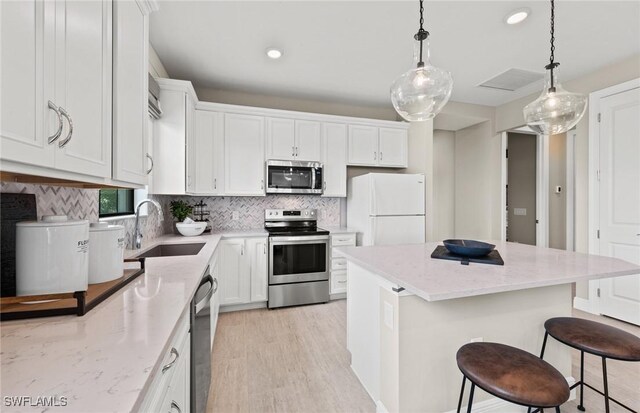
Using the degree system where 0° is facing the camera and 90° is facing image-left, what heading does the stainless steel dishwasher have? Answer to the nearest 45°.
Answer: approximately 270°

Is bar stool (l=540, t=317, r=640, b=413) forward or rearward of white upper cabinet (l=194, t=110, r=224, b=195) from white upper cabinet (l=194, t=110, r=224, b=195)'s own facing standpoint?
forward

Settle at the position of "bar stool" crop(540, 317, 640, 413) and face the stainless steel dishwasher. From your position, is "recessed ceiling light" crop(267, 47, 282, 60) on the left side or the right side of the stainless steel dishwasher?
right

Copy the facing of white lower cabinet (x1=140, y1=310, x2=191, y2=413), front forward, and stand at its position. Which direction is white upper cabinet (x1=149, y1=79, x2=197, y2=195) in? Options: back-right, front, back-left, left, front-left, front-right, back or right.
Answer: left

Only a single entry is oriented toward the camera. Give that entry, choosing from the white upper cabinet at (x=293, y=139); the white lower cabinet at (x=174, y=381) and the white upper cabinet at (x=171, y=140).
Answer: the white upper cabinet at (x=293, y=139)

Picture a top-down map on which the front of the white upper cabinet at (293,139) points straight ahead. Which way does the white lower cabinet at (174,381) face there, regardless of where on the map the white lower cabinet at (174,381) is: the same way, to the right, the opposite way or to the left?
to the left

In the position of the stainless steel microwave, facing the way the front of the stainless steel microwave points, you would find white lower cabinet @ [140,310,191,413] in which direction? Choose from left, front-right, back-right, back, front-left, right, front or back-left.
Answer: front

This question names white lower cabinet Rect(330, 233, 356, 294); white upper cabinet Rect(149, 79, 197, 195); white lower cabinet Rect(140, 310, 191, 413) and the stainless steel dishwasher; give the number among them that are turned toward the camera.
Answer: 1

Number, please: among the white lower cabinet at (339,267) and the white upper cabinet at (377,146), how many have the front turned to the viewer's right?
0

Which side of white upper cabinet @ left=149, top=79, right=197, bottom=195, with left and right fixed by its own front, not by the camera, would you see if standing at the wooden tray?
right

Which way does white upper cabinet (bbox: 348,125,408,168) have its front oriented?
toward the camera

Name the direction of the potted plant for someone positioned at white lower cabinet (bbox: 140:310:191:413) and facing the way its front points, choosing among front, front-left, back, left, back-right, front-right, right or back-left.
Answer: left

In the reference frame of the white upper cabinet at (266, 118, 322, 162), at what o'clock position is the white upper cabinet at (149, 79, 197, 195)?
the white upper cabinet at (149, 79, 197, 195) is roughly at 2 o'clock from the white upper cabinet at (266, 118, 322, 162).

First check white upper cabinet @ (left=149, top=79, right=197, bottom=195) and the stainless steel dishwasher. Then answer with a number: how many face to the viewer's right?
2

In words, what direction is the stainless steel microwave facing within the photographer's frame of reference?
facing the viewer

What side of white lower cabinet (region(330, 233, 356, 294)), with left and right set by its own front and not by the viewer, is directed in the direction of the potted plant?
right

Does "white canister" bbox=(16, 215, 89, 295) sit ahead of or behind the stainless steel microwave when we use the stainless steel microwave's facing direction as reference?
ahead

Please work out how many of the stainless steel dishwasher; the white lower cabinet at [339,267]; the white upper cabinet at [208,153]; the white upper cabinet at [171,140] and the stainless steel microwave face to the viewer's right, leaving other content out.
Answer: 2

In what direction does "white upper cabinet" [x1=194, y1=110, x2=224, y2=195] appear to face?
toward the camera
